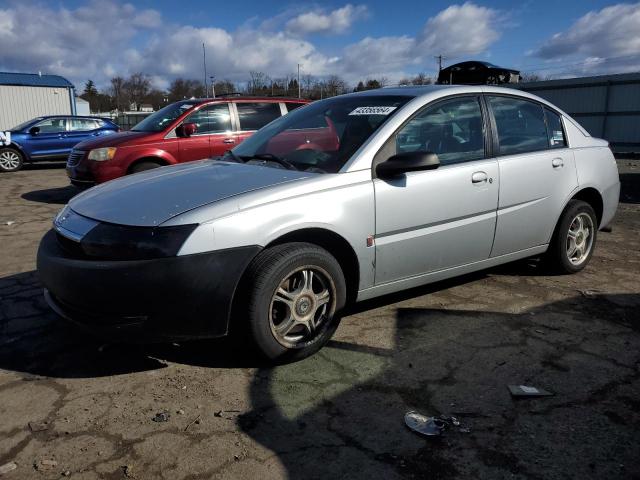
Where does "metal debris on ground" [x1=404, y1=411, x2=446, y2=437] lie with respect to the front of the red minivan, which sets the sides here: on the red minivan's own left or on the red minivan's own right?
on the red minivan's own left

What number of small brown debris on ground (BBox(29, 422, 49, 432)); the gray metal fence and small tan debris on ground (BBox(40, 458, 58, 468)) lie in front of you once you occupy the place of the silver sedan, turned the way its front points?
2

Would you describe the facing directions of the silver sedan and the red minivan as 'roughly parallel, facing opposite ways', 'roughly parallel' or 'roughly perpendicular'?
roughly parallel

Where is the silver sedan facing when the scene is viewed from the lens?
facing the viewer and to the left of the viewer

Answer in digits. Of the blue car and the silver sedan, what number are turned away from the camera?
0

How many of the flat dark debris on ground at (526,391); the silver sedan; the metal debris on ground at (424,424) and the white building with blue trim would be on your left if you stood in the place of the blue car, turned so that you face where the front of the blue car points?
3

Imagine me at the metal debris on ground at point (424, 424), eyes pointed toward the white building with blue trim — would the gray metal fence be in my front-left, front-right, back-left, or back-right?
front-right

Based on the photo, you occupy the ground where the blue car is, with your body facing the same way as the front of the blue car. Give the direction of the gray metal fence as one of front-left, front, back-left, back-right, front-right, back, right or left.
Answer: back

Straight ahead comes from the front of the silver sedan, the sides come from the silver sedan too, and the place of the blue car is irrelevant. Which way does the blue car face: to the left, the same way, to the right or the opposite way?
the same way

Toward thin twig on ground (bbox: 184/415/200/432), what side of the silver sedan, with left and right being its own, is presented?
front

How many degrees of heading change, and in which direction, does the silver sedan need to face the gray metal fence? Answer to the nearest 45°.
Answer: approximately 180°

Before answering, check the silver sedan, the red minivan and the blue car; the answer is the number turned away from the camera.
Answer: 0

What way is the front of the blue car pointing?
to the viewer's left

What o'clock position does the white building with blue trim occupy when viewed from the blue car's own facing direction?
The white building with blue trim is roughly at 3 o'clock from the blue car.
